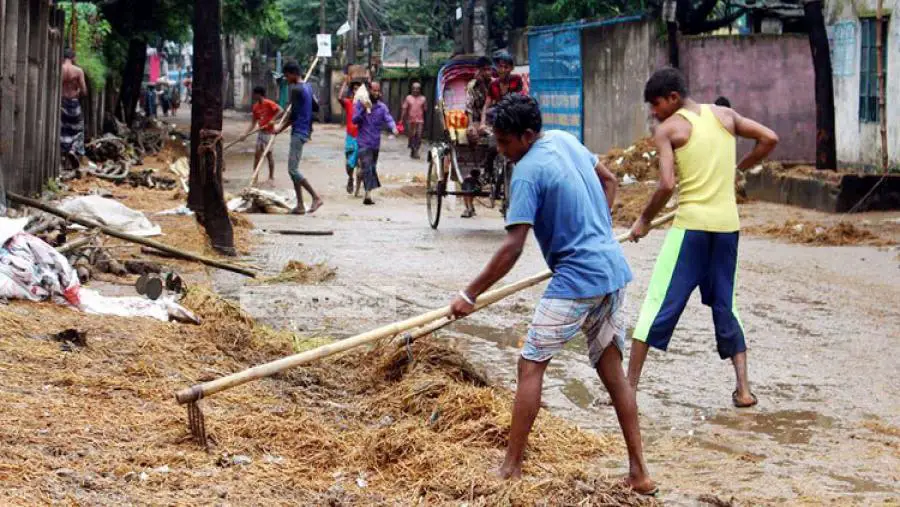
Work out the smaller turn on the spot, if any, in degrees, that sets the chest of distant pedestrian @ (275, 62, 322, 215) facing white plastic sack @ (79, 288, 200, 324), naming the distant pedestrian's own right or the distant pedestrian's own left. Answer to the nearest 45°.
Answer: approximately 90° to the distant pedestrian's own left

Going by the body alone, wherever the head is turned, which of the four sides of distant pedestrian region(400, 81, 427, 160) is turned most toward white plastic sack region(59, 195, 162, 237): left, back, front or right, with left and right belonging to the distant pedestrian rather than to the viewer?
front

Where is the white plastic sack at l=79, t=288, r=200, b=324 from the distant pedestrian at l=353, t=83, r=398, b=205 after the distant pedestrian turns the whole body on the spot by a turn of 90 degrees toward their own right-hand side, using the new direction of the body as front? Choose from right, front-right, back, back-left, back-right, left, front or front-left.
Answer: left

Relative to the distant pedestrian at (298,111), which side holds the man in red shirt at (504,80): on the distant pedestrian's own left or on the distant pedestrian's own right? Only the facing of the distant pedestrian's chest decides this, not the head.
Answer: on the distant pedestrian's own left

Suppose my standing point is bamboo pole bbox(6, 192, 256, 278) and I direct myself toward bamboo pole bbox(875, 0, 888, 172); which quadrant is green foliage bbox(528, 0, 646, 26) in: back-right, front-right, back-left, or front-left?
front-left

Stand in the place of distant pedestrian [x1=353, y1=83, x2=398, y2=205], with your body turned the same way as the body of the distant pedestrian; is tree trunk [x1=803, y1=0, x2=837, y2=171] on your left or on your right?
on your left

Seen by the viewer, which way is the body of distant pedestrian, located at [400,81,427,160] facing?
toward the camera

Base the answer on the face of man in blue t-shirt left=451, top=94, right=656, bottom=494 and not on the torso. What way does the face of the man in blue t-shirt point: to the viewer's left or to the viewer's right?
to the viewer's left

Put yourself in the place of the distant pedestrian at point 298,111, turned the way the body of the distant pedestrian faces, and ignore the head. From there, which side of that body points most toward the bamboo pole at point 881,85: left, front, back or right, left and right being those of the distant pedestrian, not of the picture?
back

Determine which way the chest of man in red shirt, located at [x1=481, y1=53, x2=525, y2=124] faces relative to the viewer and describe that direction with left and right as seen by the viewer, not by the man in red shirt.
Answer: facing the viewer and to the left of the viewer

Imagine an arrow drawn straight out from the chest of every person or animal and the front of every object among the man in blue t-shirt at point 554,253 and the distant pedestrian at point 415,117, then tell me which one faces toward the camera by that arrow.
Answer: the distant pedestrian

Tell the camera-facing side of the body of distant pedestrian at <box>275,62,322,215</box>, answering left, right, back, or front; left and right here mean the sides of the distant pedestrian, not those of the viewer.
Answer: left

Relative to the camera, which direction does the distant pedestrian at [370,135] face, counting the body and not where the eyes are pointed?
toward the camera

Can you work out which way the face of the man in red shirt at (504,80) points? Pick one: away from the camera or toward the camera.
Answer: toward the camera
